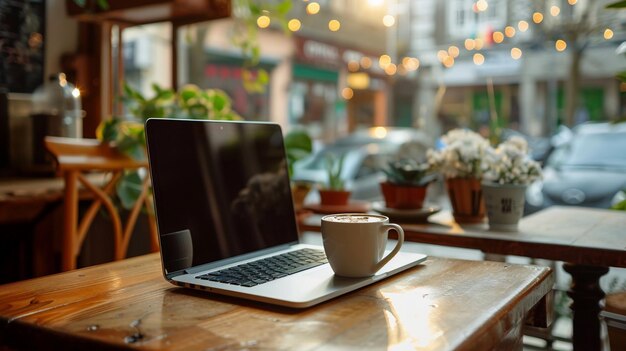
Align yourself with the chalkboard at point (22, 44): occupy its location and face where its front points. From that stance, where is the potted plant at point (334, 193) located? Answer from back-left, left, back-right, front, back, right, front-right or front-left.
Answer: front-left

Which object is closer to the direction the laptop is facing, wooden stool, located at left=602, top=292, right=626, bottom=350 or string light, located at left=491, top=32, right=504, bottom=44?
the wooden stool

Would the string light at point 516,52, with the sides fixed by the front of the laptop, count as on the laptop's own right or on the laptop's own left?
on the laptop's own left

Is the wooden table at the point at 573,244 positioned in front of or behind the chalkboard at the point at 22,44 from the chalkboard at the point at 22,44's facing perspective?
in front

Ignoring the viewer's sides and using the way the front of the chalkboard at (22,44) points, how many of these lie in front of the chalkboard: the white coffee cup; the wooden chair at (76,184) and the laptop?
3

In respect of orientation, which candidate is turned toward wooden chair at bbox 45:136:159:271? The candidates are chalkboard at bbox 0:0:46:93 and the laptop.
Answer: the chalkboard

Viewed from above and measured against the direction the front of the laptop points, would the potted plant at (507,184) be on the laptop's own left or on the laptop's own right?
on the laptop's own left

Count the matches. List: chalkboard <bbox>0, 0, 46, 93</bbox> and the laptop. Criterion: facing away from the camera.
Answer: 0

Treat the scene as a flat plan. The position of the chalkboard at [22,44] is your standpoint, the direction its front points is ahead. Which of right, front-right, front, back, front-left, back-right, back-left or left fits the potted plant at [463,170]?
front-left

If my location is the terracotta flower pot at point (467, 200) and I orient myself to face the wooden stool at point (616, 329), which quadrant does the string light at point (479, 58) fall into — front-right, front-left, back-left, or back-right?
back-left

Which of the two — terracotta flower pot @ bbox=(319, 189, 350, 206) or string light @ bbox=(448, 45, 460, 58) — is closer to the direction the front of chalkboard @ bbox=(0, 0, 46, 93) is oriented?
the terracotta flower pot
